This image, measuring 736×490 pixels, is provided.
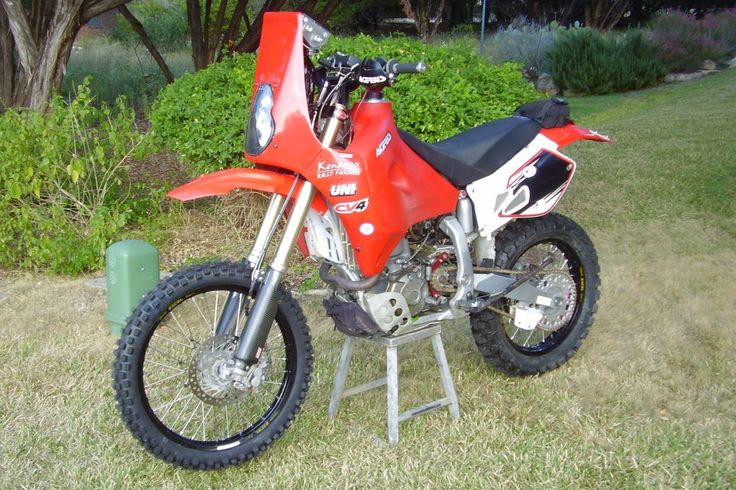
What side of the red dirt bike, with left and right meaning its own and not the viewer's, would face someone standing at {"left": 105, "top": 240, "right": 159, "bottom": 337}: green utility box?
right

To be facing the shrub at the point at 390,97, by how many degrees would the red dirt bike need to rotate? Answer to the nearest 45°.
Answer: approximately 135° to its right

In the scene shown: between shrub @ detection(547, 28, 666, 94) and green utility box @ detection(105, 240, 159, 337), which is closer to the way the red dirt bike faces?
the green utility box

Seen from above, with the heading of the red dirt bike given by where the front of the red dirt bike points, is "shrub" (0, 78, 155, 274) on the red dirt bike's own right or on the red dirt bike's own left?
on the red dirt bike's own right

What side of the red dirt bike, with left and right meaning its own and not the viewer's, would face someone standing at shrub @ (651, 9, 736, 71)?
back
